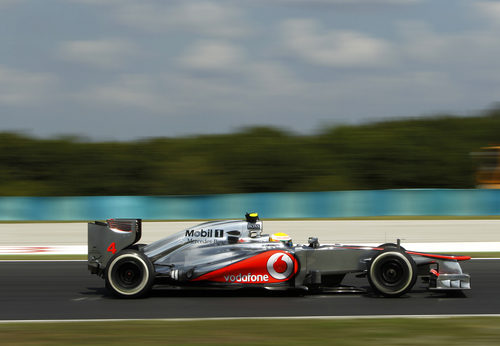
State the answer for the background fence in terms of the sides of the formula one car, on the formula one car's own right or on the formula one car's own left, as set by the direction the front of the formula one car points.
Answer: on the formula one car's own left

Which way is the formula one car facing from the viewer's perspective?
to the viewer's right
